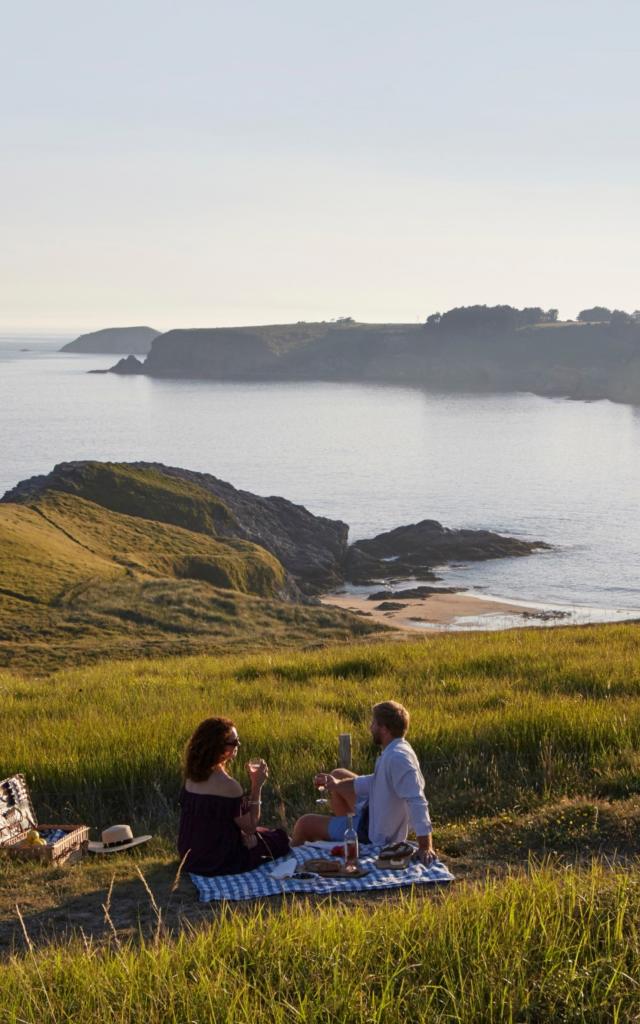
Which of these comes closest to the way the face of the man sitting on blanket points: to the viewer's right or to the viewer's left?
to the viewer's left

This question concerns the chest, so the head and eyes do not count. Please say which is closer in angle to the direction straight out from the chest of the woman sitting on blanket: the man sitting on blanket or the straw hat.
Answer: the man sitting on blanket

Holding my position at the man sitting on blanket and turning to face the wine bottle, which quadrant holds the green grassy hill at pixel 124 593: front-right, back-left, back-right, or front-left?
back-right

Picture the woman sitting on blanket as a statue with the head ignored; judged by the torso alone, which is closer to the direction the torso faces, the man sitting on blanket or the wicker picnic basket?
the man sitting on blanket

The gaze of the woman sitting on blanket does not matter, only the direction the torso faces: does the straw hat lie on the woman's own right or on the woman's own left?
on the woman's own left

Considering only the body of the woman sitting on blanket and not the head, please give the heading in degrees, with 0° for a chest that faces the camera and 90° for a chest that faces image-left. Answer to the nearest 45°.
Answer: approximately 225°

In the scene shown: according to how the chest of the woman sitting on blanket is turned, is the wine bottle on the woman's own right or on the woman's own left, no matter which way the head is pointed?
on the woman's own right

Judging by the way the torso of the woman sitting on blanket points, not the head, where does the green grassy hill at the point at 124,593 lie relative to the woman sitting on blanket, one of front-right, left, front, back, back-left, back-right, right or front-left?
front-left

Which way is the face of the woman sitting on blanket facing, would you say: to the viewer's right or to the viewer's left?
to the viewer's right

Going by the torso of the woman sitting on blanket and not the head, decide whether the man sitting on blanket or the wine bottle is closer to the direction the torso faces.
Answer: the man sitting on blanket
